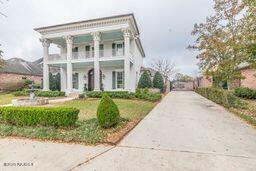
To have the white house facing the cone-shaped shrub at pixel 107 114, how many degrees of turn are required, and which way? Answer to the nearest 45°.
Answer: approximately 45° to its left

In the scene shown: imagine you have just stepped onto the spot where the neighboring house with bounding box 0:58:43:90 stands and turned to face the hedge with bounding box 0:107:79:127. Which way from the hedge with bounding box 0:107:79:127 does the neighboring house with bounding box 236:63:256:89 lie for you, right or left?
left

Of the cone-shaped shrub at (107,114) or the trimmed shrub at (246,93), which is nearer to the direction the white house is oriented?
the cone-shaped shrub

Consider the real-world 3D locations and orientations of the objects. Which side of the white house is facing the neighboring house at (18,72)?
right

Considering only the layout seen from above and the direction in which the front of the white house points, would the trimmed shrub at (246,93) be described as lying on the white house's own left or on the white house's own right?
on the white house's own left

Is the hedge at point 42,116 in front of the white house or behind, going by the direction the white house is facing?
in front

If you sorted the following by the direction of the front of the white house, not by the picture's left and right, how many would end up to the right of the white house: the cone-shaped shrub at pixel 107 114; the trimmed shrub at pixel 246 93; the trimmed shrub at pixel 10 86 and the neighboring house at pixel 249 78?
1

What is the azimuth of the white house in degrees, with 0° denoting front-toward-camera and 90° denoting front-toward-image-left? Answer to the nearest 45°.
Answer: approximately 45°

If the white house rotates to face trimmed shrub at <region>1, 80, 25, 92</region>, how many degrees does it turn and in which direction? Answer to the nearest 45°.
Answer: approximately 90° to its right

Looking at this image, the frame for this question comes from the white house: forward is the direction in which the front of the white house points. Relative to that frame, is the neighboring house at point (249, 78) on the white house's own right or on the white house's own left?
on the white house's own left

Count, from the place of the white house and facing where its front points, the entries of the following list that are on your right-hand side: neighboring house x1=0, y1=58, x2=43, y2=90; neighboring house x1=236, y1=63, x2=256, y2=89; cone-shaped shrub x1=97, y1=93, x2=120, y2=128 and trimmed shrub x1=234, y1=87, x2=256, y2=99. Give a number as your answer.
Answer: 1
